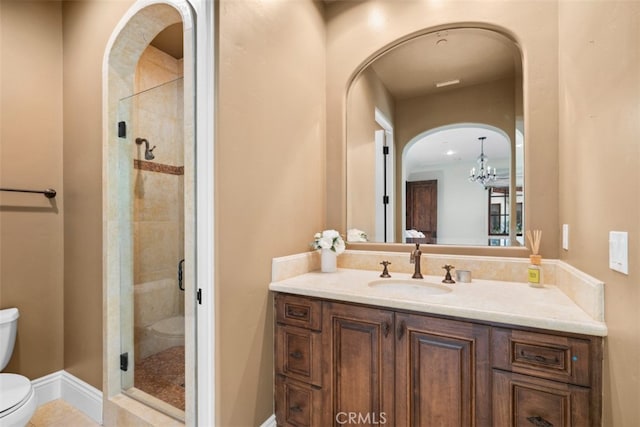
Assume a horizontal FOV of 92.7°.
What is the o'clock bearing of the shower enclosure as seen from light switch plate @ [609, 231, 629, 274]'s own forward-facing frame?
The shower enclosure is roughly at 1 o'clock from the light switch plate.

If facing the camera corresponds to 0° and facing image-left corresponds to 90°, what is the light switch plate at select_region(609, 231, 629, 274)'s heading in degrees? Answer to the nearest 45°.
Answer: approximately 45°

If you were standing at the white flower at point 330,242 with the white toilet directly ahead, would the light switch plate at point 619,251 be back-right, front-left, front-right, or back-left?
back-left

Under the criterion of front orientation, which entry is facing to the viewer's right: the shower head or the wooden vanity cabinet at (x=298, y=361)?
the shower head

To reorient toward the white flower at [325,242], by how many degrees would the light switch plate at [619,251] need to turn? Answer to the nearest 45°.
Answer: approximately 45° to its right

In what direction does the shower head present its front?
to the viewer's right

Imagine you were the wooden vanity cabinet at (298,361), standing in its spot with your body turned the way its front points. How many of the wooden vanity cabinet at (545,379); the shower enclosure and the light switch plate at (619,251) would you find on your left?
2

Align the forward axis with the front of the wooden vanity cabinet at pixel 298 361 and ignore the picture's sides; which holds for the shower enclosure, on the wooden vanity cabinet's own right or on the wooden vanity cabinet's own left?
on the wooden vanity cabinet's own right
